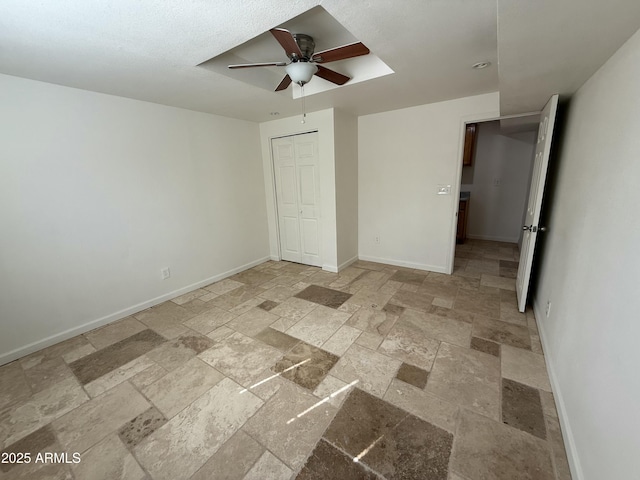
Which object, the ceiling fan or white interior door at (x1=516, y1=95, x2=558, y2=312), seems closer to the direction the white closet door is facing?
the ceiling fan

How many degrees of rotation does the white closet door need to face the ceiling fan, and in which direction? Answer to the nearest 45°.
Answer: approximately 45° to its left

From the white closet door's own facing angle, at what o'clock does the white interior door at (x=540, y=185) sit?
The white interior door is roughly at 9 o'clock from the white closet door.

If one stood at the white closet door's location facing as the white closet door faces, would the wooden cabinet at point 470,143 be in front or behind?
behind

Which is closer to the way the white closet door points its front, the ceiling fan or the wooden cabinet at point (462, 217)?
the ceiling fan

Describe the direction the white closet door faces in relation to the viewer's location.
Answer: facing the viewer and to the left of the viewer

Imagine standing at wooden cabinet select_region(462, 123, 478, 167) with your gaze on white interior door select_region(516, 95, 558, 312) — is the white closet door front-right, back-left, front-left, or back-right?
front-right

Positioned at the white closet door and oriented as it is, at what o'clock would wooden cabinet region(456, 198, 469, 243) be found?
The wooden cabinet is roughly at 7 o'clock from the white closet door.

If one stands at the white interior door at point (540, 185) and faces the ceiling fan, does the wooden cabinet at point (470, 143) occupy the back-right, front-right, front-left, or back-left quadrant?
back-right
